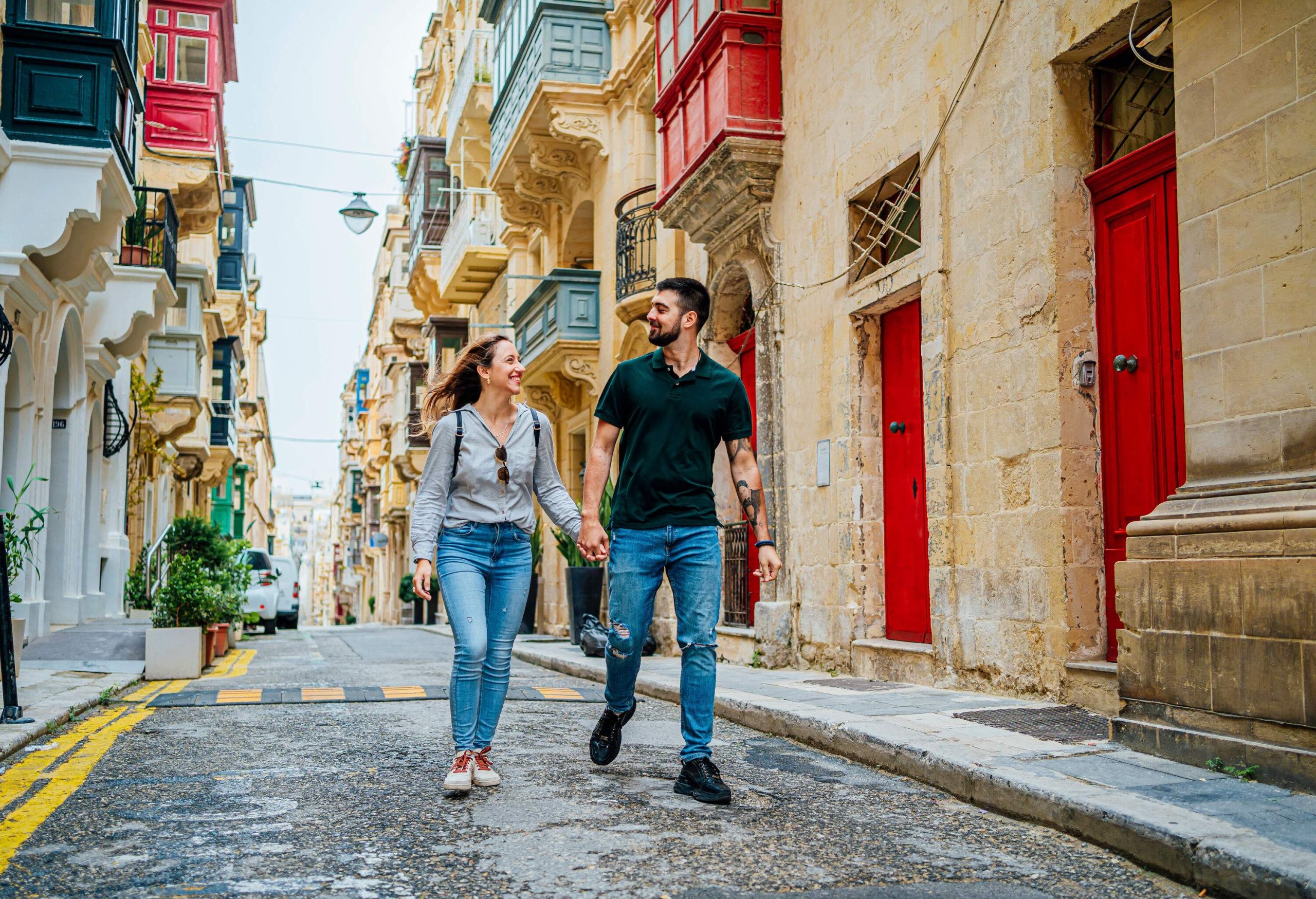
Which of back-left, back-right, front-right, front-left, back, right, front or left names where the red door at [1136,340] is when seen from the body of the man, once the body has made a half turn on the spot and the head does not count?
front-right

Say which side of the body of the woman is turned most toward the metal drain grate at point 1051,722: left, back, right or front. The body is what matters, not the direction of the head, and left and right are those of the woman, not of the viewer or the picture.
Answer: left

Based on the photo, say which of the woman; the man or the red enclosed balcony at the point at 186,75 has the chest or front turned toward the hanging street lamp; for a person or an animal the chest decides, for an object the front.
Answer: the red enclosed balcony

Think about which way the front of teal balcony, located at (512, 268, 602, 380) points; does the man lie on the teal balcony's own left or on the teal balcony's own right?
on the teal balcony's own left

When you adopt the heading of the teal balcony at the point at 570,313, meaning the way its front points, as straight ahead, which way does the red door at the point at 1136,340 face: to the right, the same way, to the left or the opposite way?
the same way

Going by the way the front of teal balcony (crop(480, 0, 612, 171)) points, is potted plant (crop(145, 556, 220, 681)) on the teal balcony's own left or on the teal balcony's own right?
on the teal balcony's own left

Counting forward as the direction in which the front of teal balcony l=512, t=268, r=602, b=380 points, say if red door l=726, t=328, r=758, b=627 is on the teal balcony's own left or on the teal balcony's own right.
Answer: on the teal balcony's own left

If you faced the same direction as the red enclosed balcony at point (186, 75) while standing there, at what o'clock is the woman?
The woman is roughly at 3 o'clock from the red enclosed balcony.

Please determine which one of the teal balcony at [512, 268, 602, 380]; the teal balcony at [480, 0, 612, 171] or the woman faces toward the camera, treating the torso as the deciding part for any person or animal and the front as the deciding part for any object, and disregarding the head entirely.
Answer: the woman

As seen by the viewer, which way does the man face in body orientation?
toward the camera

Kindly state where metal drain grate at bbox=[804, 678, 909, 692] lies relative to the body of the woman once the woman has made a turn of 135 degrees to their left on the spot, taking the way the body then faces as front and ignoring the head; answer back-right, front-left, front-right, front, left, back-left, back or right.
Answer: front

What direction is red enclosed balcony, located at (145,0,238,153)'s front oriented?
to the viewer's right

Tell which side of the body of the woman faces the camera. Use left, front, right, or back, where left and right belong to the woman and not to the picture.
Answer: front

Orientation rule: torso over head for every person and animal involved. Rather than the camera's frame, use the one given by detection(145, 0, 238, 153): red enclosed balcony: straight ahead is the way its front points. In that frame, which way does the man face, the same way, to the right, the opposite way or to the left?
to the right

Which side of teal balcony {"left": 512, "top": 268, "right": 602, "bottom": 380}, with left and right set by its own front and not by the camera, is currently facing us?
left

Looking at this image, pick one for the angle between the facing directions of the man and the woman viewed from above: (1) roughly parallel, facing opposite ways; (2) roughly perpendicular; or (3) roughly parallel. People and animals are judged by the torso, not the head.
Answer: roughly parallel

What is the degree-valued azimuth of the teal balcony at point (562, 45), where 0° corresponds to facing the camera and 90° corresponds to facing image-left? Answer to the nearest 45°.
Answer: approximately 90°
